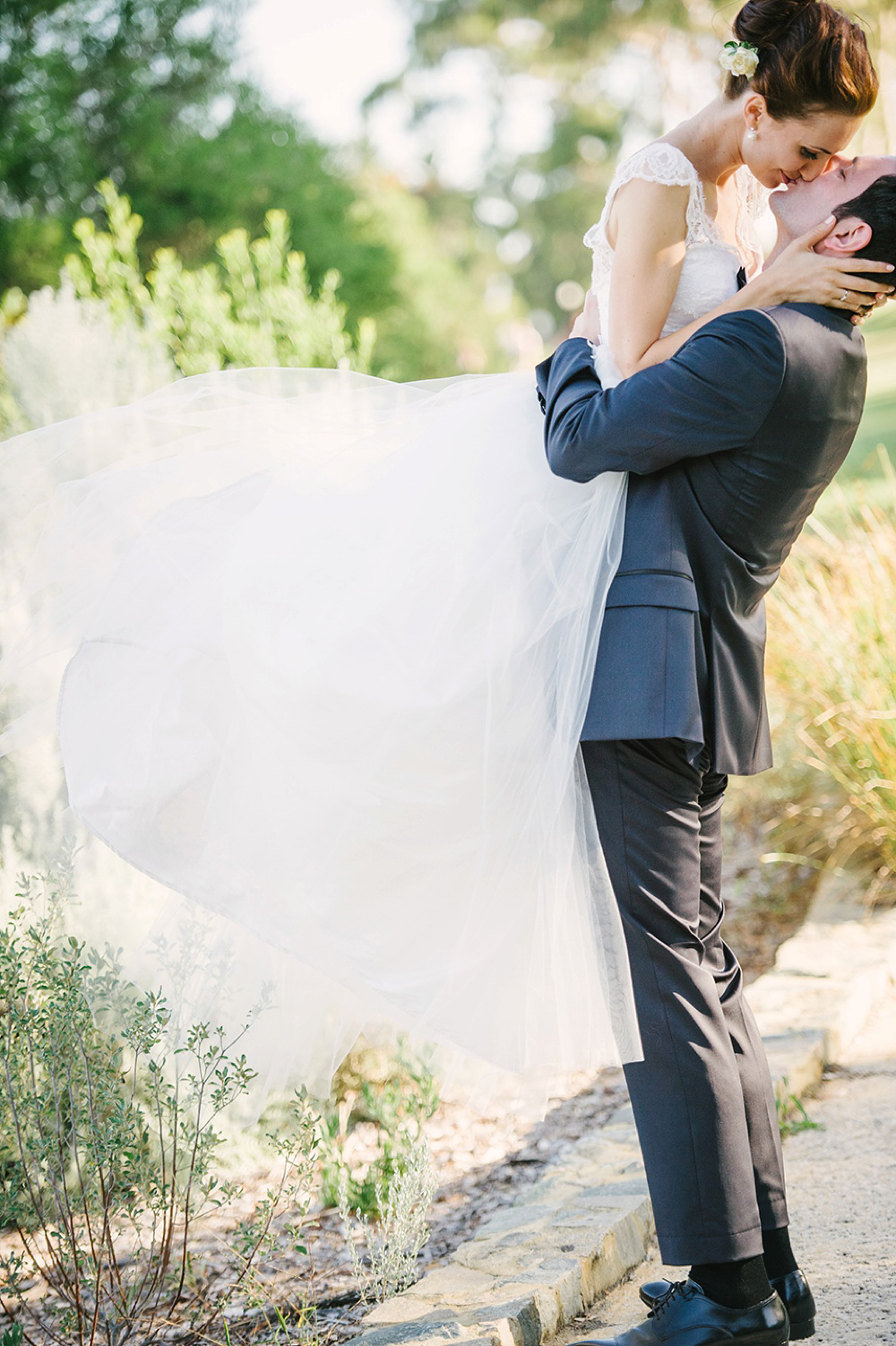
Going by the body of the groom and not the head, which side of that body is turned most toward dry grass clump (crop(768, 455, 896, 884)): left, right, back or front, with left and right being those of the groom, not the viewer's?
right

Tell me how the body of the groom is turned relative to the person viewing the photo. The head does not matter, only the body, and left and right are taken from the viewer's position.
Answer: facing to the left of the viewer

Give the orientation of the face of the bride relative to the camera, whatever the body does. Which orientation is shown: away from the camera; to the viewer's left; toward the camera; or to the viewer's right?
to the viewer's right

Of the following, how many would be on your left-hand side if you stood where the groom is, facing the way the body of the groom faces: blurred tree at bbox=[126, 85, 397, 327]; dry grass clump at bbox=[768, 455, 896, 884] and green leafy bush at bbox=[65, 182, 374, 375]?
0

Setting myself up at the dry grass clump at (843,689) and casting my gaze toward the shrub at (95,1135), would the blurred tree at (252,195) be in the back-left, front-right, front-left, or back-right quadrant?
back-right
